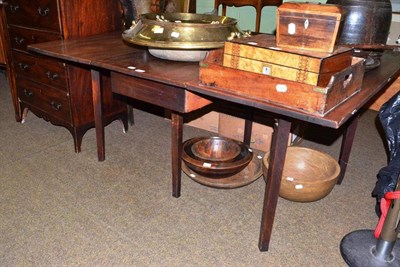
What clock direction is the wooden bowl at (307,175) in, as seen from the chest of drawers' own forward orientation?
The wooden bowl is roughly at 9 o'clock from the chest of drawers.

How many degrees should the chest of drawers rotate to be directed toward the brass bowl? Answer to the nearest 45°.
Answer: approximately 90° to its left

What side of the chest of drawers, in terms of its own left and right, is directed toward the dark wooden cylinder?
left

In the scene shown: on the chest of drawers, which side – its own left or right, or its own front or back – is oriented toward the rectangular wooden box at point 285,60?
left

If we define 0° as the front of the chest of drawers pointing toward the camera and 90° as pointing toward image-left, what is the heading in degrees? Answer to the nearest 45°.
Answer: approximately 45°

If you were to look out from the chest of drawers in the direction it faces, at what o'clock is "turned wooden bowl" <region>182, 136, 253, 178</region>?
The turned wooden bowl is roughly at 9 o'clock from the chest of drawers.

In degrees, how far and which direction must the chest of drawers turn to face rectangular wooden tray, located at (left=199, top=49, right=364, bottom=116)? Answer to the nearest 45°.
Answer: approximately 90° to its left

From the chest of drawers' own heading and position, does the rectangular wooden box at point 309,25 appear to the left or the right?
on its left
